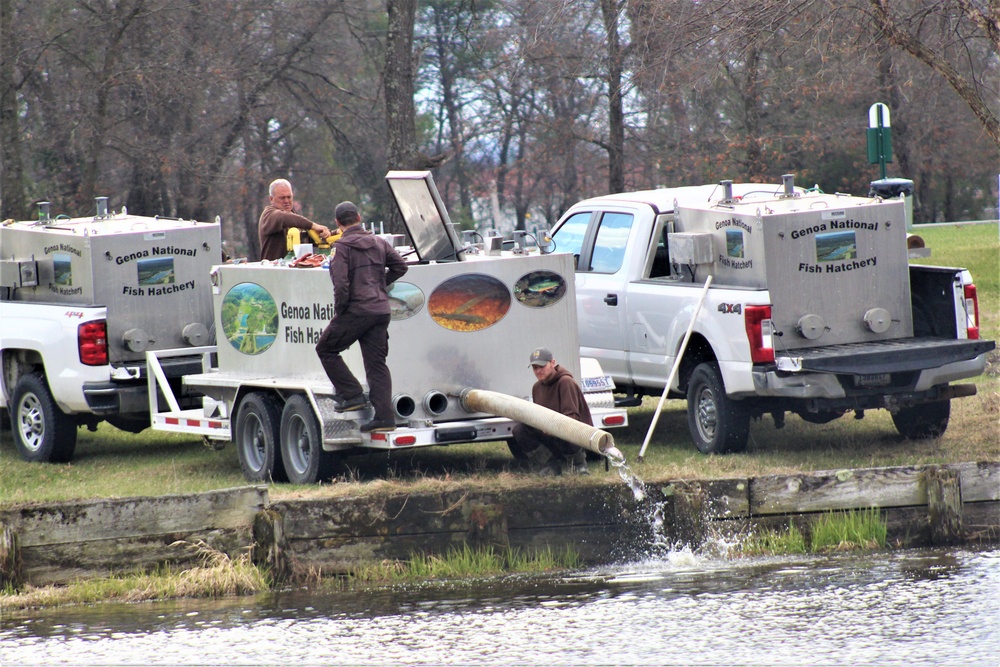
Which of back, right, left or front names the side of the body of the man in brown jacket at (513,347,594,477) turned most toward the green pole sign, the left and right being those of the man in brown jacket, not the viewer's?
back

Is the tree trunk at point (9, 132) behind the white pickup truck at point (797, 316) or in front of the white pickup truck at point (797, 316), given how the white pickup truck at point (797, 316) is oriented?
in front

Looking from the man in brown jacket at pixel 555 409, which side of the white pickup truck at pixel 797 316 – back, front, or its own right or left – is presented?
left

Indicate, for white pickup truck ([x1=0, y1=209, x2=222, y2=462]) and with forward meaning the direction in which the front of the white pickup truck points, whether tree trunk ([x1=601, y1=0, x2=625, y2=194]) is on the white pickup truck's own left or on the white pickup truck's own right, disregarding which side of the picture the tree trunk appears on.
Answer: on the white pickup truck's own right

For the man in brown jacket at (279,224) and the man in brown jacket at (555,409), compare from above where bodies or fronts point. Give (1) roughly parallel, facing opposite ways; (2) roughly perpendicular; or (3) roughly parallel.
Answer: roughly perpendicular

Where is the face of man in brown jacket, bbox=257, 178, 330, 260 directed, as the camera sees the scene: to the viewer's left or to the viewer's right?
to the viewer's right

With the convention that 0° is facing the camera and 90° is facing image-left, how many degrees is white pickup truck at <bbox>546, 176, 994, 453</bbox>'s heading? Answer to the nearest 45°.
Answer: approximately 135°
